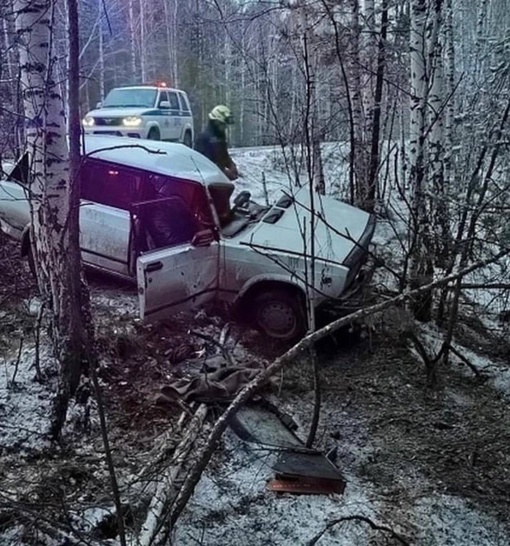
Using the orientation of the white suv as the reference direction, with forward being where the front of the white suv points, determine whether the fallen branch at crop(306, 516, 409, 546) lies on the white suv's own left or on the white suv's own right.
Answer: on the white suv's own left

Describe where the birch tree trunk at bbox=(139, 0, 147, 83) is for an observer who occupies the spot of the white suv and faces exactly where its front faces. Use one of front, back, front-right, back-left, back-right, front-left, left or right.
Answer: back-right

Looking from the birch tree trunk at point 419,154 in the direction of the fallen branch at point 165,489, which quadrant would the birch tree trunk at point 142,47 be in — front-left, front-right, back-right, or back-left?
back-right

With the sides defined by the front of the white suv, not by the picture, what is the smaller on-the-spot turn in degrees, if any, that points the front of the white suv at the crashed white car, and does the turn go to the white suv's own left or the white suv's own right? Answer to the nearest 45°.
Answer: approximately 45° to the white suv's own left

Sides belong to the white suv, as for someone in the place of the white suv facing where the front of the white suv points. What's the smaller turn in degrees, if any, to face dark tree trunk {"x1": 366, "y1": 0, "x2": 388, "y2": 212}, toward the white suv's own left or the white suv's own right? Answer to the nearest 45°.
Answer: approximately 90° to the white suv's own left

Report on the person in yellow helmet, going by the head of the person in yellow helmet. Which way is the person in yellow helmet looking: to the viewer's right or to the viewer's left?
to the viewer's right

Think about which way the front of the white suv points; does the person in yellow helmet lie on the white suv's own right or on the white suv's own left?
on the white suv's own left

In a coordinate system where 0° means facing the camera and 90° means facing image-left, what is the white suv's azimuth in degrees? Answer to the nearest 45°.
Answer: approximately 45°

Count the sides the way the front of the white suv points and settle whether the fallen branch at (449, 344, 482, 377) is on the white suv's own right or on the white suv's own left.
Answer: on the white suv's own left

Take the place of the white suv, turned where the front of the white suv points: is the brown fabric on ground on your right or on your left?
on your left
